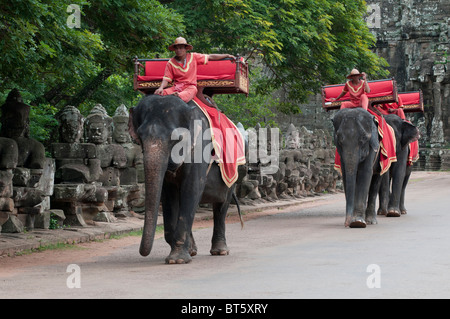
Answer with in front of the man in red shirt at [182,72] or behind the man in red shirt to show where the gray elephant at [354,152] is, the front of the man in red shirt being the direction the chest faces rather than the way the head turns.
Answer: behind

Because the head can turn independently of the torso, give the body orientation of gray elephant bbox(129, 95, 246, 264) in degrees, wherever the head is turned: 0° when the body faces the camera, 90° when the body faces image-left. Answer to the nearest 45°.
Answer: approximately 45°

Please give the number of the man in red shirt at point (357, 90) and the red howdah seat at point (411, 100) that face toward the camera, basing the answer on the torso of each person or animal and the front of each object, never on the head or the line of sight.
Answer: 2

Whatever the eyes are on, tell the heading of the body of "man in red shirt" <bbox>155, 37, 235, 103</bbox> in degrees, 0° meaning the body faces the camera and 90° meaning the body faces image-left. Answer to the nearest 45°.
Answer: approximately 0°

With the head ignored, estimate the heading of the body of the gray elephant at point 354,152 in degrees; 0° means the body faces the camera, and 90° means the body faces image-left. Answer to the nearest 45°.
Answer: approximately 0°

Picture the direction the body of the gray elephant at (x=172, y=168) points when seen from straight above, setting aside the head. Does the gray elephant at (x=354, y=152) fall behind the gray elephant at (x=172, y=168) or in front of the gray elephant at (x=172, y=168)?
behind

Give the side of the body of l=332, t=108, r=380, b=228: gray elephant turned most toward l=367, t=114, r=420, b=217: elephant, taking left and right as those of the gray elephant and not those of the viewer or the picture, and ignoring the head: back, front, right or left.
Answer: back

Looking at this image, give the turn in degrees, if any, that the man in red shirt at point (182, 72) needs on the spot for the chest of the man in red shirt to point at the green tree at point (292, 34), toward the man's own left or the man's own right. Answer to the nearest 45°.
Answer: approximately 180°

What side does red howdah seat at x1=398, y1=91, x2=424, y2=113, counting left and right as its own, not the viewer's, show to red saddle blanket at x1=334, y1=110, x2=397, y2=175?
front
